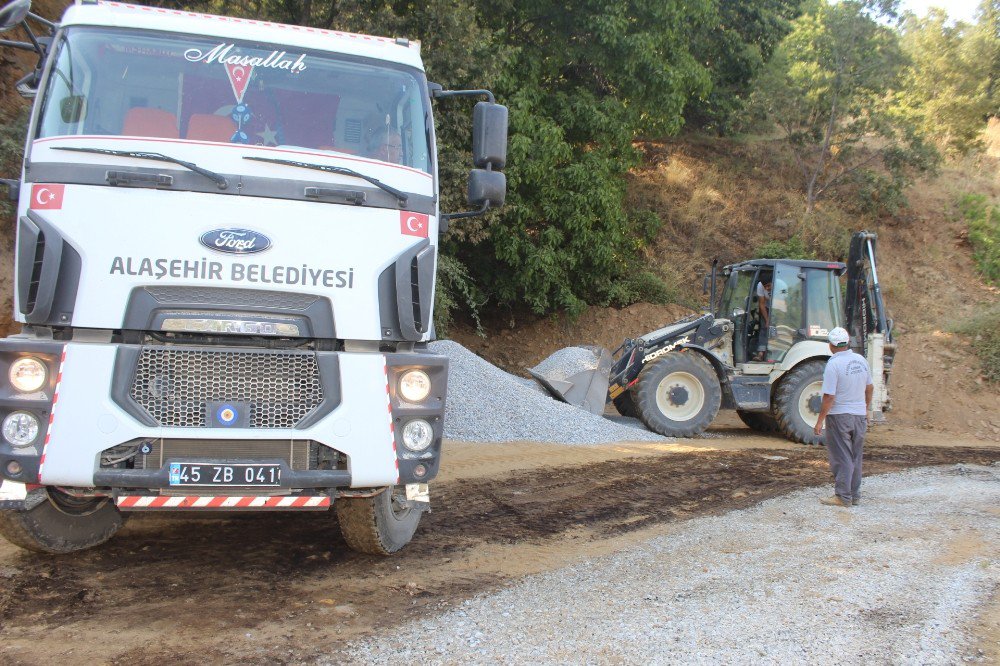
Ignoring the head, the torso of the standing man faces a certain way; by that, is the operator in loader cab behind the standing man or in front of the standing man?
in front

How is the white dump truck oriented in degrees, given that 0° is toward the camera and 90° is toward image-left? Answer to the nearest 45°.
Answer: approximately 0°

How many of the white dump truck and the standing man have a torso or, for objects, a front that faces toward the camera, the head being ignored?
1

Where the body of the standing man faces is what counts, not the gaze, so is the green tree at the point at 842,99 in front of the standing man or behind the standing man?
in front

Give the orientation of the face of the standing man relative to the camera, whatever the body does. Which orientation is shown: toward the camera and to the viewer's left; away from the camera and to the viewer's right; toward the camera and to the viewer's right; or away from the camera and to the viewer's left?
away from the camera and to the viewer's left

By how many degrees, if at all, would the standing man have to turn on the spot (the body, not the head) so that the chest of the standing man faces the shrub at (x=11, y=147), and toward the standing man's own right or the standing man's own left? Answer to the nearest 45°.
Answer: approximately 45° to the standing man's own left

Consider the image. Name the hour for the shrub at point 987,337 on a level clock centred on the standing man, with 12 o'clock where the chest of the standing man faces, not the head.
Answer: The shrub is roughly at 2 o'clock from the standing man.

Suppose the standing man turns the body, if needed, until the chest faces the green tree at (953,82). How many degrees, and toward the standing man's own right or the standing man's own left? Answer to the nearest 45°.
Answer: approximately 45° to the standing man's own right

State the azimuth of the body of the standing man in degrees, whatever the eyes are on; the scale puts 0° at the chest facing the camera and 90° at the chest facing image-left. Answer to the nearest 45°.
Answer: approximately 135°

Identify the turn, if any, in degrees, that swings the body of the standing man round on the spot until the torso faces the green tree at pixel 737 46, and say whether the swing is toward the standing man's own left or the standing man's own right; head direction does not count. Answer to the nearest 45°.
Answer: approximately 45° to the standing man's own right

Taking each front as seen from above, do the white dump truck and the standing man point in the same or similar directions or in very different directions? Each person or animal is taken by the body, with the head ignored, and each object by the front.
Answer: very different directions
